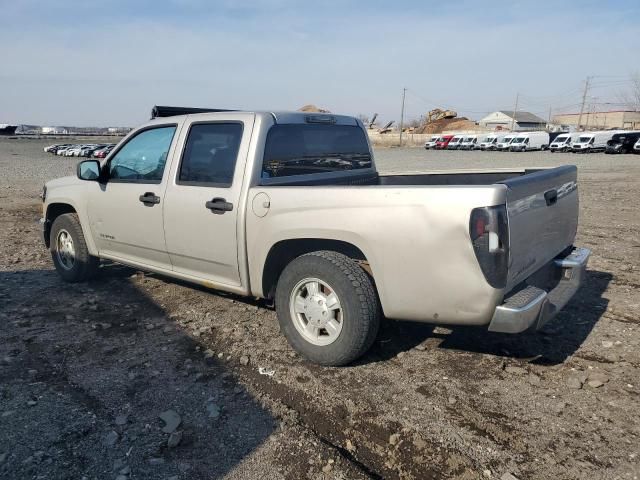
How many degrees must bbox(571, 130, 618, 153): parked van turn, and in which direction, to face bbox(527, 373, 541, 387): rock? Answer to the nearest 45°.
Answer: approximately 45° to its left

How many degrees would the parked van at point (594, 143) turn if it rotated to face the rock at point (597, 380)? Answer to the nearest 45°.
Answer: approximately 45° to its left

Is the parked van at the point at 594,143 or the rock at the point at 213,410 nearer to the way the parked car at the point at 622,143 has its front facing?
the rock

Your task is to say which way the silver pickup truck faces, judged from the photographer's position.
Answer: facing away from the viewer and to the left of the viewer
